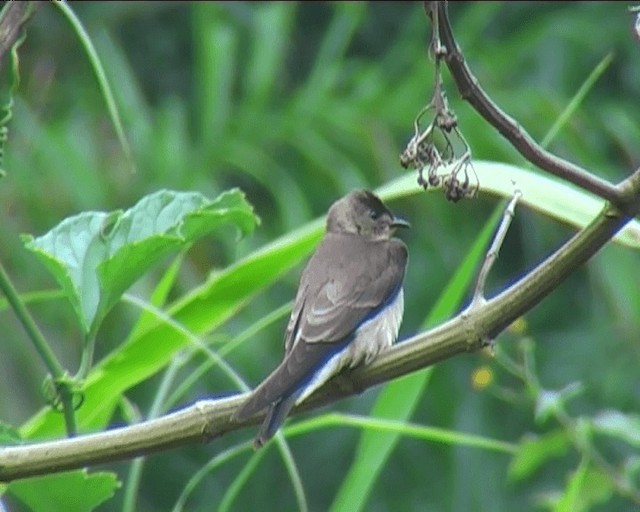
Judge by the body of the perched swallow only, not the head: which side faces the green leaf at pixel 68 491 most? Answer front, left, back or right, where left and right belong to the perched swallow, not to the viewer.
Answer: back

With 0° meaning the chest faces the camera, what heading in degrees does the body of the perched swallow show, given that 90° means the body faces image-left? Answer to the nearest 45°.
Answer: approximately 225°
